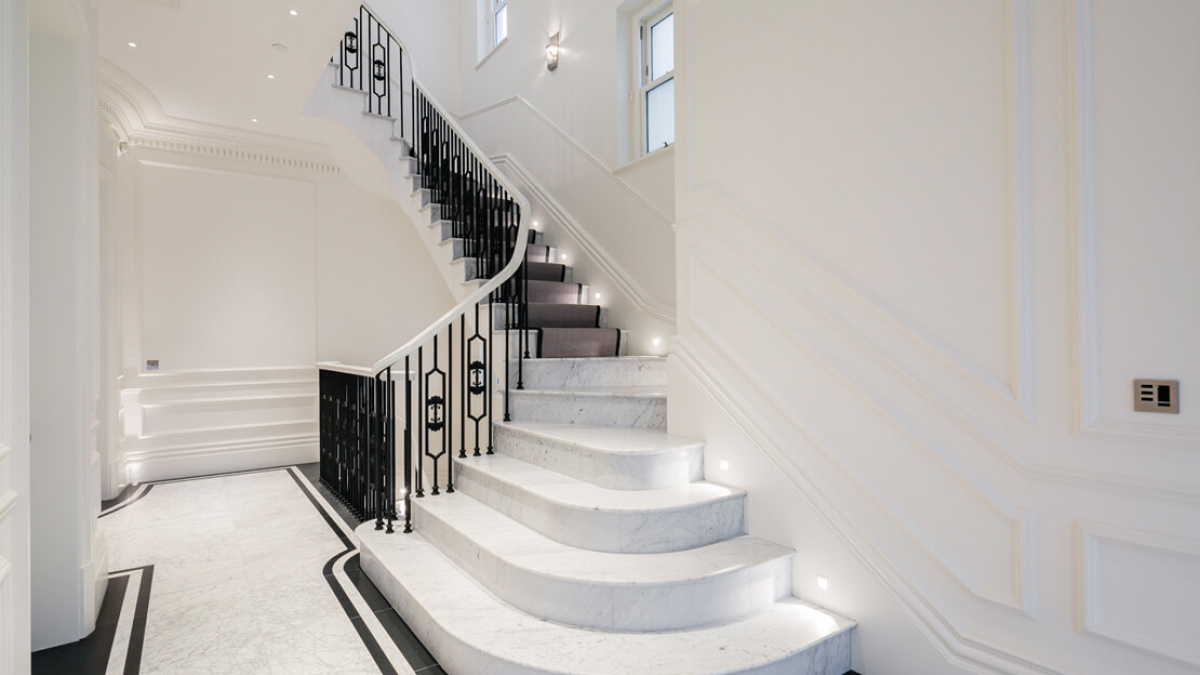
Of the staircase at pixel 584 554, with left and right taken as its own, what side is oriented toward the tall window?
back

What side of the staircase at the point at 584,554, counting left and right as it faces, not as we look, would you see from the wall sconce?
back

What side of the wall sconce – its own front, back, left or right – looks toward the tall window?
left

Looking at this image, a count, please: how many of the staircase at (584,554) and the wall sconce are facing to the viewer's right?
0

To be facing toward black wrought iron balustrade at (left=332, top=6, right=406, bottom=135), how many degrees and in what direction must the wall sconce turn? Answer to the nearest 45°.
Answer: approximately 45° to its right

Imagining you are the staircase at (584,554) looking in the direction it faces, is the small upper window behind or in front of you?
behind

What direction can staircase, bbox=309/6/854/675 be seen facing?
toward the camera
